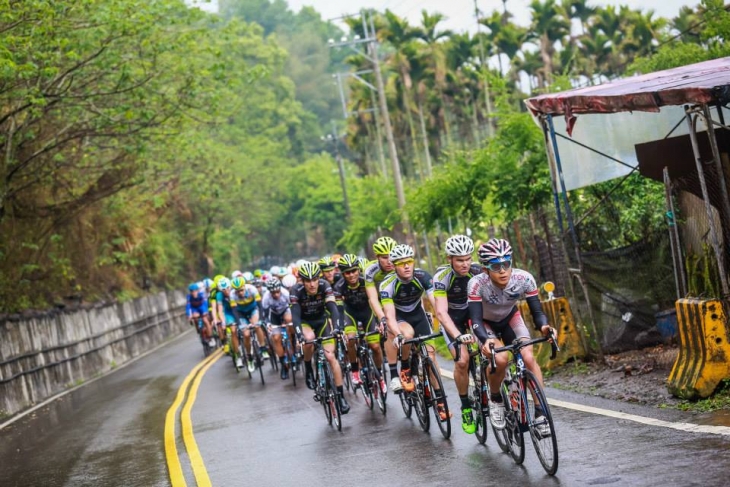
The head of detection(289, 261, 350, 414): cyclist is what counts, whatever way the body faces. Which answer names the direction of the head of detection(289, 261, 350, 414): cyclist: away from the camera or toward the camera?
toward the camera

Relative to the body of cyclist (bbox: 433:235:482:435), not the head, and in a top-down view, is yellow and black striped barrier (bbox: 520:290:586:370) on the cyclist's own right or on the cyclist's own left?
on the cyclist's own left

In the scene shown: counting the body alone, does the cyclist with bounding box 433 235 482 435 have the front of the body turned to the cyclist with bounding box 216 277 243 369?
no

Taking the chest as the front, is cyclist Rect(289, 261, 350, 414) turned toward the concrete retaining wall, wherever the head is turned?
no

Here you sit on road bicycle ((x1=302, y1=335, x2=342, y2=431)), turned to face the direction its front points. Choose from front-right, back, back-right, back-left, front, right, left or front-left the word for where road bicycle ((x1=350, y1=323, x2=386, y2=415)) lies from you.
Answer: left

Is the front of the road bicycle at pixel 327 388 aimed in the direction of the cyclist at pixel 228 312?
no

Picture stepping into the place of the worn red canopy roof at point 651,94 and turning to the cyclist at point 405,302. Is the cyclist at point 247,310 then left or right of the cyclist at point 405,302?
right

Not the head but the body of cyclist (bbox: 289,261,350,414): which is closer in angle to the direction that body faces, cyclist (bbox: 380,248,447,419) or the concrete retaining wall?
the cyclist

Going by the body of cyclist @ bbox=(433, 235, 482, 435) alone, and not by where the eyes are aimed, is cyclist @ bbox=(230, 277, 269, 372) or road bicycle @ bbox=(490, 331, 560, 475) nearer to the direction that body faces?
the road bicycle

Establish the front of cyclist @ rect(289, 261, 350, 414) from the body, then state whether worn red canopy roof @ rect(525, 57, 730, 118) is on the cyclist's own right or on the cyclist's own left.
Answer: on the cyclist's own left

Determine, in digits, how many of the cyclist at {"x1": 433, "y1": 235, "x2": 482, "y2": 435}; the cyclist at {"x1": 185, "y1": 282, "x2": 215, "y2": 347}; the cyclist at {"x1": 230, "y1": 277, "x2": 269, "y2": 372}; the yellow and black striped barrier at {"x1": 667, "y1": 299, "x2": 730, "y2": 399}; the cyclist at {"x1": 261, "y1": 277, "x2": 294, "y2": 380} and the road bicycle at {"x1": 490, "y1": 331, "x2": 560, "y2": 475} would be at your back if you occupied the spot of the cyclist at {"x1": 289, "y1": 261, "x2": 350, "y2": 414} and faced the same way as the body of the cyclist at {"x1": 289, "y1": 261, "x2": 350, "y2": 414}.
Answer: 3

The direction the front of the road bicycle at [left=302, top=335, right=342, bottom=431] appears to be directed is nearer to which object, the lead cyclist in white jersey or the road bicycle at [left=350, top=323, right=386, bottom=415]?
the lead cyclist in white jersey

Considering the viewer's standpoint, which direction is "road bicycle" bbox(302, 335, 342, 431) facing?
facing the viewer and to the right of the viewer

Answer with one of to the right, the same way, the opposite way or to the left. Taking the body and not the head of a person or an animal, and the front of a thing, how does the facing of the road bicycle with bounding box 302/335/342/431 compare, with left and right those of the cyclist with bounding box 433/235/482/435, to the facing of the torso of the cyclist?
the same way

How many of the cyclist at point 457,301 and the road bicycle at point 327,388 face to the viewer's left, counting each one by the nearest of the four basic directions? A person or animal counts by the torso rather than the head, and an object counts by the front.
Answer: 0

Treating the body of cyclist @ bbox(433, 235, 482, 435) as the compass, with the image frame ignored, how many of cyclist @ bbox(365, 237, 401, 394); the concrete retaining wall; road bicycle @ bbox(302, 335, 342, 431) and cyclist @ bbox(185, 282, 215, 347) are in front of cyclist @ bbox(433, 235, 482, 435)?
0

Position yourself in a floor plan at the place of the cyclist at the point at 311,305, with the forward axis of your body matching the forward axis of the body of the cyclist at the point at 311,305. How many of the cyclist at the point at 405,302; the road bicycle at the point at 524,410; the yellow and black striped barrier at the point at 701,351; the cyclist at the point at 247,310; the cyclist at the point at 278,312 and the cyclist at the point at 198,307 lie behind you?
3

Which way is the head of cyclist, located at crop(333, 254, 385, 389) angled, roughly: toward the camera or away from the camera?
toward the camera

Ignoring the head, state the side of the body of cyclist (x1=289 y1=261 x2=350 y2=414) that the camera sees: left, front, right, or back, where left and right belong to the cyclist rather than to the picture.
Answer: front
